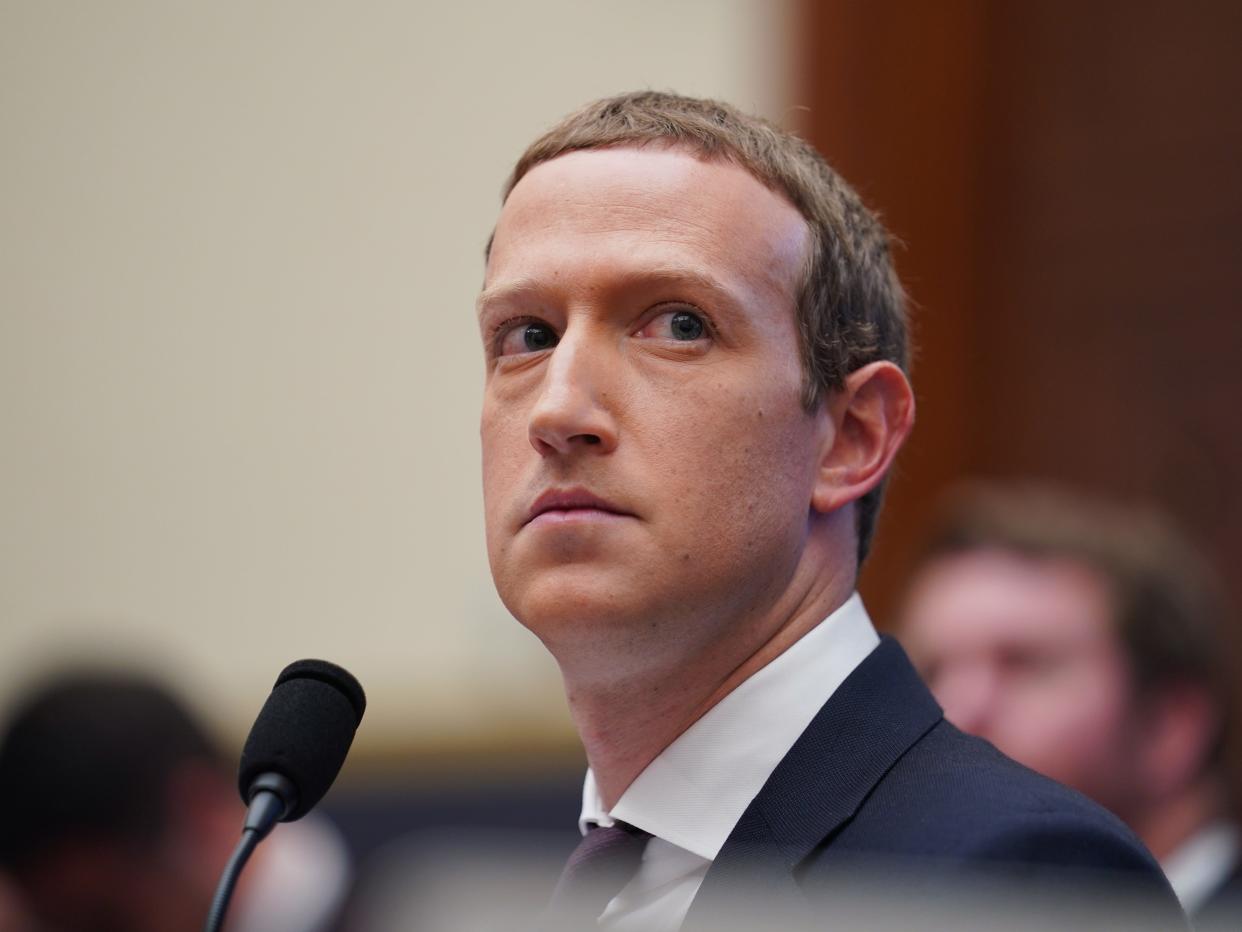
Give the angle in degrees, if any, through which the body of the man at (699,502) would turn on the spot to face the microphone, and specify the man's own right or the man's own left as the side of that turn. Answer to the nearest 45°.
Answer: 0° — they already face it

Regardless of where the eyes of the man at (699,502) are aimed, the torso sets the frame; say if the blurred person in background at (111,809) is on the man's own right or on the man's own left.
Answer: on the man's own right

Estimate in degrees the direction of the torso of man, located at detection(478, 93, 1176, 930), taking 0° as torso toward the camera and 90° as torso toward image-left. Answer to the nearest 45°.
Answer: approximately 45°

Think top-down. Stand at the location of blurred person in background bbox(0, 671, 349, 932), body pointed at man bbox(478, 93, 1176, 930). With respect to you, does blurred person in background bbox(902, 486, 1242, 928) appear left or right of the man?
left

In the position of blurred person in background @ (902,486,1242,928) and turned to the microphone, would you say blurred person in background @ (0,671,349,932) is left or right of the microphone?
right

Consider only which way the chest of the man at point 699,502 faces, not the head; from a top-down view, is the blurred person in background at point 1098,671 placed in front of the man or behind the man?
behind
